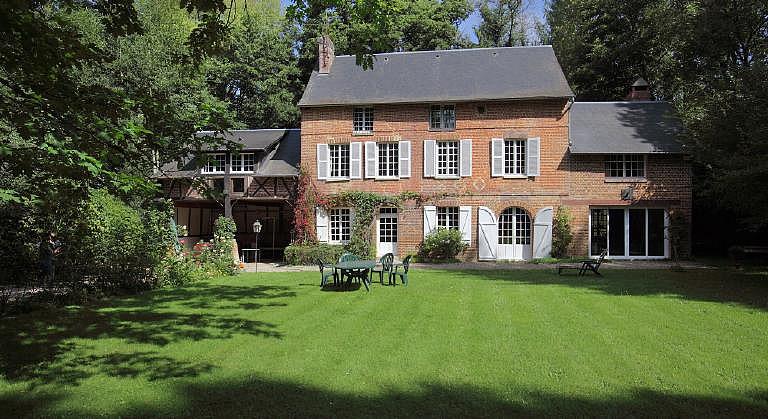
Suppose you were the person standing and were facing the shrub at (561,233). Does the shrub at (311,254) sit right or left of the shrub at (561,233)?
left

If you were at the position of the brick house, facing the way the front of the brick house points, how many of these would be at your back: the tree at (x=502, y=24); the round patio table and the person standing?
1

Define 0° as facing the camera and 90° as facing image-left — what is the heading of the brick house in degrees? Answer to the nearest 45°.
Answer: approximately 0°

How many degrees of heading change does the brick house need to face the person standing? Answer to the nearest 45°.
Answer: approximately 45° to its right

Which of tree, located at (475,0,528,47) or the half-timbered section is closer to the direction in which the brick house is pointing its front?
the half-timbered section

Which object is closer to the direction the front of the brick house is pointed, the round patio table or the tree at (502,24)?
the round patio table

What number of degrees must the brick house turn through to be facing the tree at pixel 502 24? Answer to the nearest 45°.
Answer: approximately 180°

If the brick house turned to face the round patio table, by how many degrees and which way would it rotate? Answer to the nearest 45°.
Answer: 0° — it already faces it

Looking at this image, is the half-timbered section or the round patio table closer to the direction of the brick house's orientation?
the round patio table

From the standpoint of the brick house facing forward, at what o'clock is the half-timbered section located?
The half-timbered section is roughly at 3 o'clock from the brick house.

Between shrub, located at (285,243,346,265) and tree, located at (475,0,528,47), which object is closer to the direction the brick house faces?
the shrub
